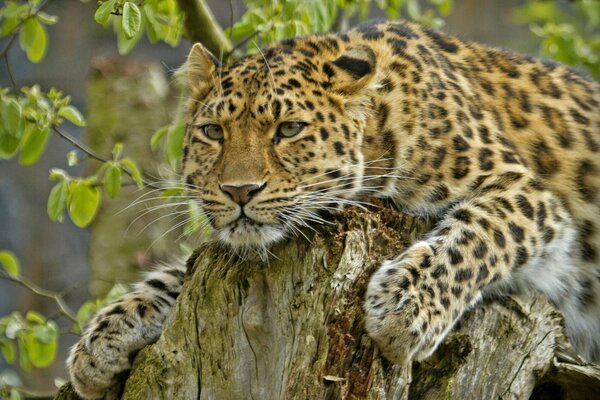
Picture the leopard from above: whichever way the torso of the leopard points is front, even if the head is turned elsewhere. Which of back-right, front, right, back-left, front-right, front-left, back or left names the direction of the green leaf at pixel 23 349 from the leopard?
front-right

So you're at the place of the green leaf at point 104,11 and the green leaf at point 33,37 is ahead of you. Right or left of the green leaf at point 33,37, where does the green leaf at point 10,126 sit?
left

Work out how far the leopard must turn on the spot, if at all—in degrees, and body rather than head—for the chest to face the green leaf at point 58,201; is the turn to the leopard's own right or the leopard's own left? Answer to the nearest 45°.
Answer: approximately 45° to the leopard's own right

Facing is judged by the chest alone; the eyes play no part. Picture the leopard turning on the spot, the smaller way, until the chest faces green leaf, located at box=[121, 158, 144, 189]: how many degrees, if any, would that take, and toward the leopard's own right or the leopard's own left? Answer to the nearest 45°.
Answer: approximately 45° to the leopard's own right

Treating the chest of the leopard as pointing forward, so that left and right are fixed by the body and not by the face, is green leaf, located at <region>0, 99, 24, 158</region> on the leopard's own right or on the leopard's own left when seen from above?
on the leopard's own right

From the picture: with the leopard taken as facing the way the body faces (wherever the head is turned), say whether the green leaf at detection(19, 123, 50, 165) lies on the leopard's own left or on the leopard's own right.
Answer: on the leopard's own right

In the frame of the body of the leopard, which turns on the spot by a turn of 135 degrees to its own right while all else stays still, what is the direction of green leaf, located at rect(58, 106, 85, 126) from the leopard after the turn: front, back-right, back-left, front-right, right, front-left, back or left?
left

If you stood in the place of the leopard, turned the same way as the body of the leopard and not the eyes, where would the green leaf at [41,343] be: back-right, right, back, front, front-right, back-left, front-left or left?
front-right
